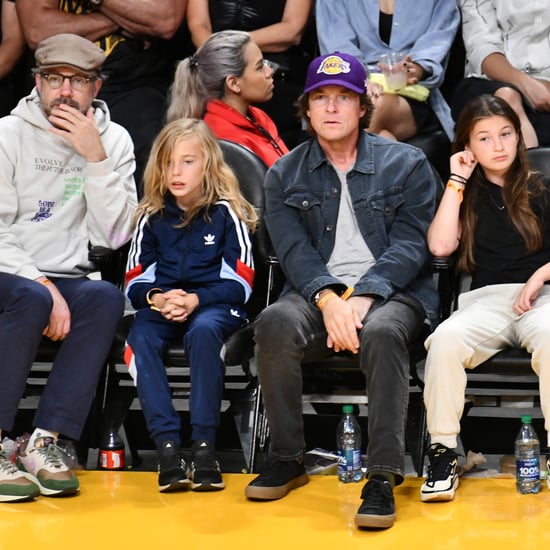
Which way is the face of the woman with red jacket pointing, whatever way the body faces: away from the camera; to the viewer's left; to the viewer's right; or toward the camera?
to the viewer's right

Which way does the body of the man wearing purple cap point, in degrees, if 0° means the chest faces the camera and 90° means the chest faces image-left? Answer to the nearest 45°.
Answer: approximately 0°

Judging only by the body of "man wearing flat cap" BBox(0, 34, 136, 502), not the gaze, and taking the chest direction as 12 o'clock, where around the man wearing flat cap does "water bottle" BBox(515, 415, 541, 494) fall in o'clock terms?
The water bottle is roughly at 10 o'clock from the man wearing flat cap.

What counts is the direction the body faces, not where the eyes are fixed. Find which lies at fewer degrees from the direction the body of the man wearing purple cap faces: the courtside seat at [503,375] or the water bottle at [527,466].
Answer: the water bottle

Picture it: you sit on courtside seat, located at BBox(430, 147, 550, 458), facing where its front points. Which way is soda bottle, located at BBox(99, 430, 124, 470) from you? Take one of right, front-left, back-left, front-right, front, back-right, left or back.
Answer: right

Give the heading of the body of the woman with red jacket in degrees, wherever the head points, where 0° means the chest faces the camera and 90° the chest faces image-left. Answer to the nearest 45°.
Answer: approximately 270°
